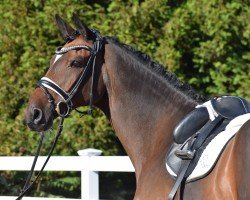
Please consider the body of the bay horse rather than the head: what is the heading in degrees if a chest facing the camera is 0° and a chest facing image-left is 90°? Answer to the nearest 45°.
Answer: approximately 90°
